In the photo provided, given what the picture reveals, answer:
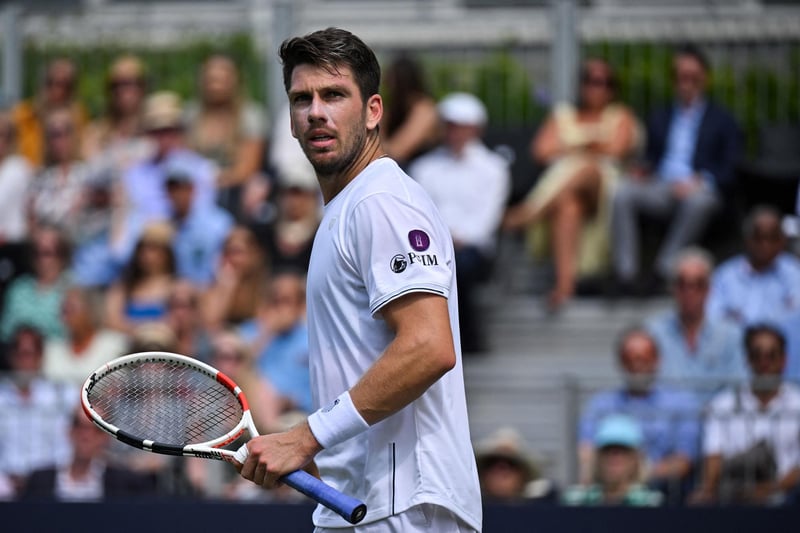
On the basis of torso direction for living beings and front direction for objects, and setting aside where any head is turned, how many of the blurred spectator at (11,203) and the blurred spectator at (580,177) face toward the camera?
2

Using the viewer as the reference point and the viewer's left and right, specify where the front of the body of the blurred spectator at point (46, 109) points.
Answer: facing the viewer

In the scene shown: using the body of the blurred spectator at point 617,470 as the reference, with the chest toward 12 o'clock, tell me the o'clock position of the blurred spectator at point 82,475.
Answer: the blurred spectator at point 82,475 is roughly at 3 o'clock from the blurred spectator at point 617,470.

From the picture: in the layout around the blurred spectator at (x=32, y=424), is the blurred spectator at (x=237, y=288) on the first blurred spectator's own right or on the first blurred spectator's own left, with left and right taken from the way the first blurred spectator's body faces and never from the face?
on the first blurred spectator's own left

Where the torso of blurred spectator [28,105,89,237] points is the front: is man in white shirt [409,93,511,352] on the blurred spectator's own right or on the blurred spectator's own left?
on the blurred spectator's own left

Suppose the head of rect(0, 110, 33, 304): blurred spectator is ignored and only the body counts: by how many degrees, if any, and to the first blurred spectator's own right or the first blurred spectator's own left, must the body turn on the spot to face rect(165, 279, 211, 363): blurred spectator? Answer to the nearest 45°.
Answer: approximately 45° to the first blurred spectator's own left

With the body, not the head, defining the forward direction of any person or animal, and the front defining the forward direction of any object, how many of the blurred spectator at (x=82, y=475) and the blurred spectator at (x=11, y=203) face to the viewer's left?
0

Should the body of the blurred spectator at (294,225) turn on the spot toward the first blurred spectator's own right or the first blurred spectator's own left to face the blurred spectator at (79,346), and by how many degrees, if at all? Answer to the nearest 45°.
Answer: approximately 90° to the first blurred spectator's own right

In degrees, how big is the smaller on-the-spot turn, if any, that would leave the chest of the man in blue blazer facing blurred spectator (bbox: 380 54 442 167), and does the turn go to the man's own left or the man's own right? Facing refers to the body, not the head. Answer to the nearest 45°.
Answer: approximately 45° to the man's own right

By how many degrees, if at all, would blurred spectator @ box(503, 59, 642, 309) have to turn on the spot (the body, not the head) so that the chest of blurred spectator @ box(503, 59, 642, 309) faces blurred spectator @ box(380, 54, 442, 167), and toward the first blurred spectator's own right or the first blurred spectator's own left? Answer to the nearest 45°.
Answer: approximately 90° to the first blurred spectator's own right

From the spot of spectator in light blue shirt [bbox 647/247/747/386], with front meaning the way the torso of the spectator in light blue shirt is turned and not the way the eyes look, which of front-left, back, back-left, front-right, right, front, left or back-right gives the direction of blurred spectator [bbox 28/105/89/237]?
right

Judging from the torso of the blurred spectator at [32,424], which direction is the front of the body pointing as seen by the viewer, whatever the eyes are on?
toward the camera
